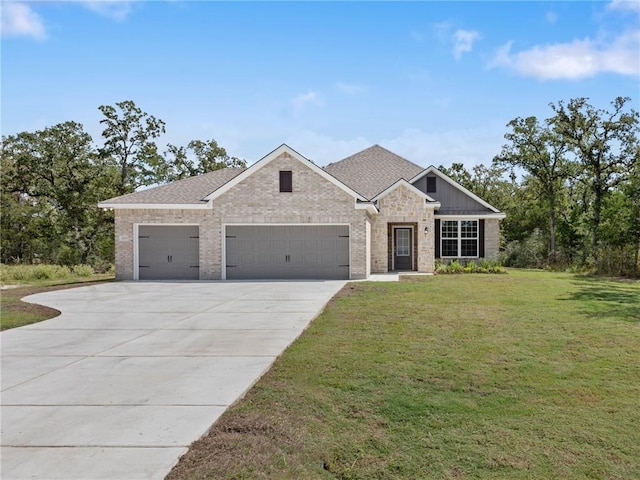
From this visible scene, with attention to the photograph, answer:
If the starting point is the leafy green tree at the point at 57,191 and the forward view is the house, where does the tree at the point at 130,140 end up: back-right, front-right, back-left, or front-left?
front-left

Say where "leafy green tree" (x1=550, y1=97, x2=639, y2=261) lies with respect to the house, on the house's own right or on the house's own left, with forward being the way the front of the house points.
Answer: on the house's own left

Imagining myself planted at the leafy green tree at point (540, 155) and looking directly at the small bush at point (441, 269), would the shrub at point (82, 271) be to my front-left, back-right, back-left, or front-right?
front-right

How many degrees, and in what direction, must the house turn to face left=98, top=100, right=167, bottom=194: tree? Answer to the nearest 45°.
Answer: approximately 135° to its right

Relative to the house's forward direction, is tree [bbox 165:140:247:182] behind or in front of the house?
behind

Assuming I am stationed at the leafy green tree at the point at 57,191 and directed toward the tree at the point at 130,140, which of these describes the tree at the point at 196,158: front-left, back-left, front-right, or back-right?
front-left

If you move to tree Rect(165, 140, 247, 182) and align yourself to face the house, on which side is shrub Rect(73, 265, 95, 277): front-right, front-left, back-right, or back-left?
front-right

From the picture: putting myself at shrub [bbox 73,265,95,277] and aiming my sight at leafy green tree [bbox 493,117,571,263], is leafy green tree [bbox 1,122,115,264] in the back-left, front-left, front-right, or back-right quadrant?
back-left

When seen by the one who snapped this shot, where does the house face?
facing the viewer

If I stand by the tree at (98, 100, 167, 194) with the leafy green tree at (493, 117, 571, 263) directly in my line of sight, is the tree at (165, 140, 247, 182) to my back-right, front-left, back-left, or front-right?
front-left

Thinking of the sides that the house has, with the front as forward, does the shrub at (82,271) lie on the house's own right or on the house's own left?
on the house's own right

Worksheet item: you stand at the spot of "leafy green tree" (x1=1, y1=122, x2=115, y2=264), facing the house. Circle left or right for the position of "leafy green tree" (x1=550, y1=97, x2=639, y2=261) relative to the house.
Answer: left

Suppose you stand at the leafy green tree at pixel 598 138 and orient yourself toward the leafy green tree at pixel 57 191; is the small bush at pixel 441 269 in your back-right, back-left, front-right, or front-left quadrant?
front-left
